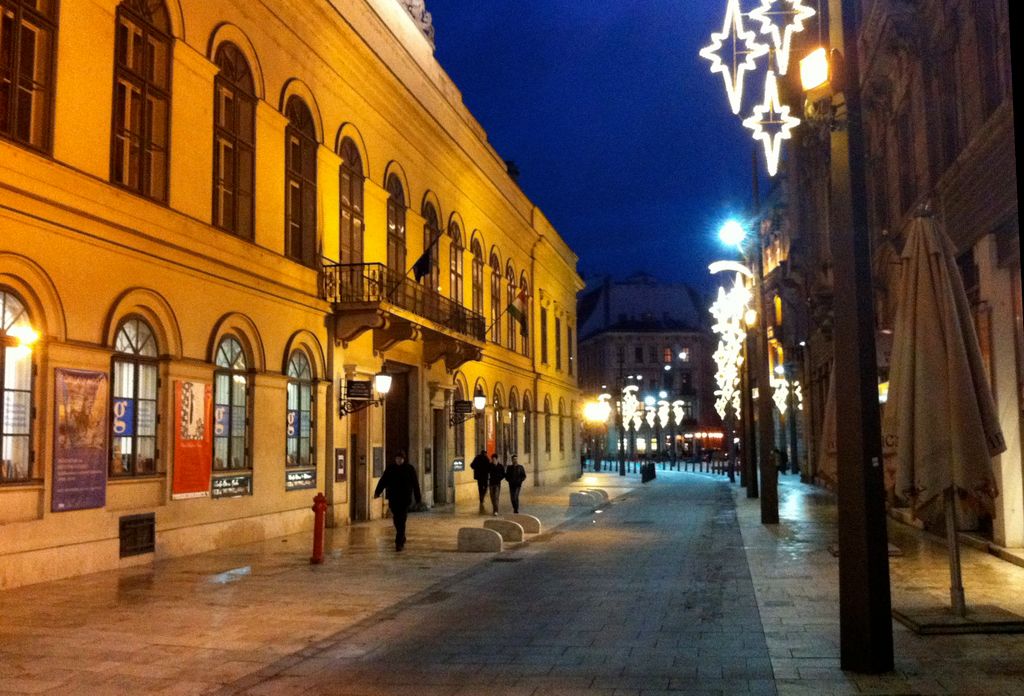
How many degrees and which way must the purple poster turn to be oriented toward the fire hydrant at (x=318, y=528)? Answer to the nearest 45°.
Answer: approximately 45° to its left

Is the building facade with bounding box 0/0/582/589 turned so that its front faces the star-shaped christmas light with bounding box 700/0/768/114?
yes

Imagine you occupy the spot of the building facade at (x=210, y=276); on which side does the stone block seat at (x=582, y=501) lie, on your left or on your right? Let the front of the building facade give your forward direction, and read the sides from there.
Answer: on your left

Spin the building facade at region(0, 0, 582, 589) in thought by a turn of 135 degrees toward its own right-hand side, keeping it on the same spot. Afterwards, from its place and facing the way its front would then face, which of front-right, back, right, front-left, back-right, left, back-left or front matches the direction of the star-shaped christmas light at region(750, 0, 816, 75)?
back-left

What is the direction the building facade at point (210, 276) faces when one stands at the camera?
facing the viewer and to the right of the viewer

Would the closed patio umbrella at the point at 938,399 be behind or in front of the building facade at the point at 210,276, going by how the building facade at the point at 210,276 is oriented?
in front

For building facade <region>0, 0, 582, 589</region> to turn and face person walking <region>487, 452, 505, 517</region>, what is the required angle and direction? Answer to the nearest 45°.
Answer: approximately 90° to its left

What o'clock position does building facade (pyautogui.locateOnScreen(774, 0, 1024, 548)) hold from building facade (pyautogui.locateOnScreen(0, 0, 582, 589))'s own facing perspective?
building facade (pyautogui.locateOnScreen(774, 0, 1024, 548)) is roughly at 11 o'clock from building facade (pyautogui.locateOnScreen(0, 0, 582, 589)).

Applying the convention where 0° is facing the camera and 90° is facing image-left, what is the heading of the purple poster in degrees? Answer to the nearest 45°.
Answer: approximately 315°

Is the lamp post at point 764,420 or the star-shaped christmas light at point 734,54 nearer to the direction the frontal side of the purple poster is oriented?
the star-shaped christmas light

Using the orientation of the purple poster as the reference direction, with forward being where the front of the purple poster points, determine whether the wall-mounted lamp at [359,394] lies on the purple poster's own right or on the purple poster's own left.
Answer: on the purple poster's own left

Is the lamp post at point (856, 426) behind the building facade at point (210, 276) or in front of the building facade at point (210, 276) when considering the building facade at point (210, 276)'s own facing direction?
in front

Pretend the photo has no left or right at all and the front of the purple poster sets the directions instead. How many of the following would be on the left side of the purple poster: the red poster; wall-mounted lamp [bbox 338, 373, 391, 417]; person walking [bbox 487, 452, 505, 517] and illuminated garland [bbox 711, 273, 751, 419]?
4

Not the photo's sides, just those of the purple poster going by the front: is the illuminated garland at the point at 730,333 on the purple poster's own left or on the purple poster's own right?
on the purple poster's own left
